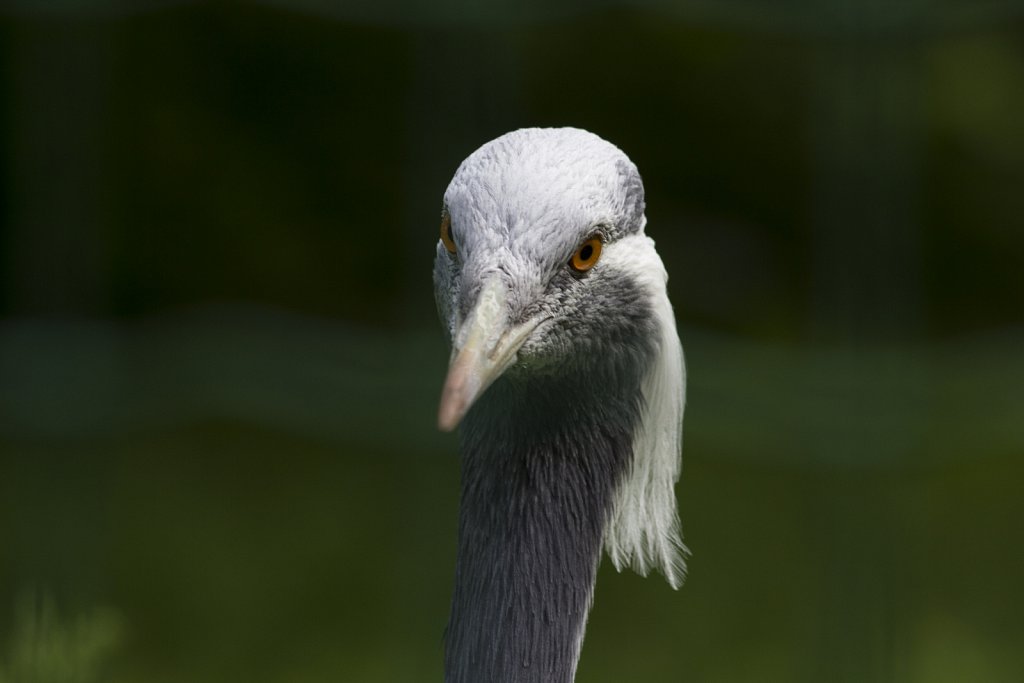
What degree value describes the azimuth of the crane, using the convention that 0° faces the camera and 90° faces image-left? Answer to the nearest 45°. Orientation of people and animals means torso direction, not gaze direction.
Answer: approximately 45°
